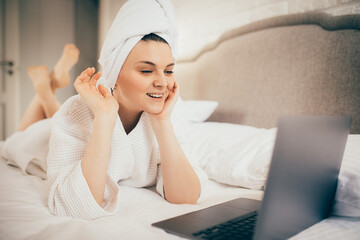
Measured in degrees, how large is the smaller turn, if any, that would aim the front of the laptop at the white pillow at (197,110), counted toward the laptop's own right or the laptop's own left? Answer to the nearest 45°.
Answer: approximately 45° to the laptop's own right

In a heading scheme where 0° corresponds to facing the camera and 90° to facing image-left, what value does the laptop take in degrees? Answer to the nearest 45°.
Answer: approximately 135°

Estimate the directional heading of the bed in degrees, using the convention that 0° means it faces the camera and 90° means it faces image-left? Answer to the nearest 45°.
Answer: approximately 45°
